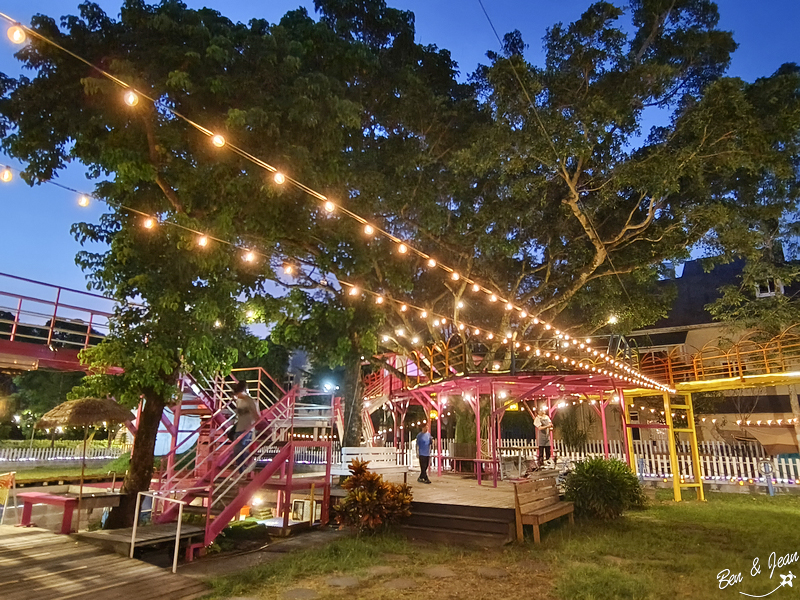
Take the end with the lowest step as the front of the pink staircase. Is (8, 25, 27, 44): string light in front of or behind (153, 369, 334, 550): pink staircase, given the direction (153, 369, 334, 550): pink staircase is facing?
in front

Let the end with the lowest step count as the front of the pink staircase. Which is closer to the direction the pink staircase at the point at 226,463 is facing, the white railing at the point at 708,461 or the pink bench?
the pink bench

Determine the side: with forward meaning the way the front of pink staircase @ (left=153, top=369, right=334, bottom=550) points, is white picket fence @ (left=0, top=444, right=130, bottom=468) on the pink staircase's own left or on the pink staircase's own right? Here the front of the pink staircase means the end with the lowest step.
on the pink staircase's own right

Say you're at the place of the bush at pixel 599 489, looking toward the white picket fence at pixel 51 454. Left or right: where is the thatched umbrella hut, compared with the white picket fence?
left

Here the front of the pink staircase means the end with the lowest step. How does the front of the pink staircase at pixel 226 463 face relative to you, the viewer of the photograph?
facing the viewer and to the left of the viewer

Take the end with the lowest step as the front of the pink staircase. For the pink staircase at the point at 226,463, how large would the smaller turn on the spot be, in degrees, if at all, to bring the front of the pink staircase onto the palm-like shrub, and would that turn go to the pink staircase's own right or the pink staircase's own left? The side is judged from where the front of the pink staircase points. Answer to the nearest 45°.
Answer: approximately 90° to the pink staircase's own left

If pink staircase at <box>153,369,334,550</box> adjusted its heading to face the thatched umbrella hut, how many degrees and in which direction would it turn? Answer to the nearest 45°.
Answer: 0° — it already faces it

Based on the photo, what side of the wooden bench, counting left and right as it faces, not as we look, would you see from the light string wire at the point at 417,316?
back

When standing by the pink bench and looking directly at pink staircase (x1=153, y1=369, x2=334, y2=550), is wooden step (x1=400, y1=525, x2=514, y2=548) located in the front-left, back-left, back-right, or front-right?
front-right
